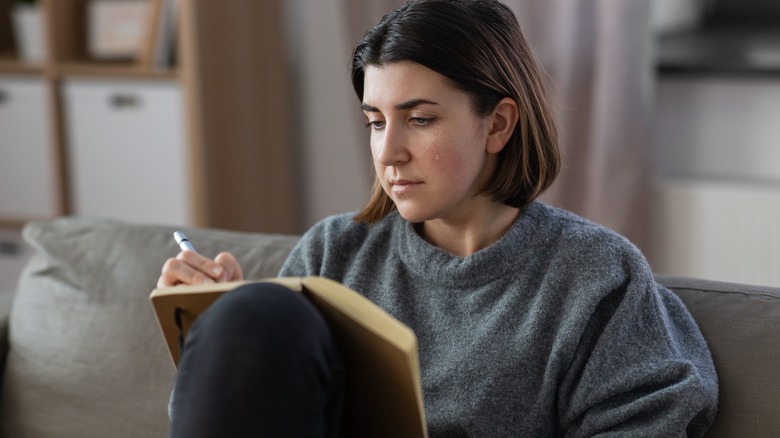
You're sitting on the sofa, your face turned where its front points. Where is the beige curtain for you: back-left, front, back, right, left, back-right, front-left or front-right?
back-left

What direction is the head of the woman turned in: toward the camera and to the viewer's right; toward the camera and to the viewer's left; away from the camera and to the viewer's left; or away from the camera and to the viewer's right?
toward the camera and to the viewer's left

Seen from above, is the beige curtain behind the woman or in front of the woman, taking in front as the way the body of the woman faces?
behind

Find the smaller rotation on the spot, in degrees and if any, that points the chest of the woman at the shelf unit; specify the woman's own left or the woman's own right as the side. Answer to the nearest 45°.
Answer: approximately 90° to the woman's own right

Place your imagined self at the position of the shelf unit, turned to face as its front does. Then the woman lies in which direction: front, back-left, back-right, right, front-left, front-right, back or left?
front-left

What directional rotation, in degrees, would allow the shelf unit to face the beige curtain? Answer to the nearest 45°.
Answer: approximately 90° to its left

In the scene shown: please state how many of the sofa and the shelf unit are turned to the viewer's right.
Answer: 0

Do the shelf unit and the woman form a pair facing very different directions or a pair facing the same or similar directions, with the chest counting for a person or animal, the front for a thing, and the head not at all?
same or similar directions

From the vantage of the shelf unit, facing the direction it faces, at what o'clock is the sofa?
The sofa is roughly at 11 o'clock from the shelf unit.

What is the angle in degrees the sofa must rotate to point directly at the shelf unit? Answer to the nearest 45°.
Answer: approximately 180°

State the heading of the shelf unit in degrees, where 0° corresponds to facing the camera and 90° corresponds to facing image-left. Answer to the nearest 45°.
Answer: approximately 45°

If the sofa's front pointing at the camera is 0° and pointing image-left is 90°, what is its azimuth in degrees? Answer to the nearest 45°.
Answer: approximately 0°

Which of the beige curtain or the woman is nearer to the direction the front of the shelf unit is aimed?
the woman

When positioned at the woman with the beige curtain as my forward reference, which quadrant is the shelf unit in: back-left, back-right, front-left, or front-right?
front-left
